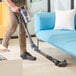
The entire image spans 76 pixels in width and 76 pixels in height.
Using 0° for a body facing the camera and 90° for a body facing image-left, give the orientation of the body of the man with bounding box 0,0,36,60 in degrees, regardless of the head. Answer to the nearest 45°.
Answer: approximately 270°

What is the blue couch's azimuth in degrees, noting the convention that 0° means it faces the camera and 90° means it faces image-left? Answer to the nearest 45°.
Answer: approximately 45°

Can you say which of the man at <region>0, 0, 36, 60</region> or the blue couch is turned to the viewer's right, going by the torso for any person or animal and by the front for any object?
the man

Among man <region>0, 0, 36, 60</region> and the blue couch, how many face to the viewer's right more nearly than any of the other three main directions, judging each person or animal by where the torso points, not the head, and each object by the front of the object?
1

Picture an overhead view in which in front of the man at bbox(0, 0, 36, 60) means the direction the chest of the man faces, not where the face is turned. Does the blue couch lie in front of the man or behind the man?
in front
